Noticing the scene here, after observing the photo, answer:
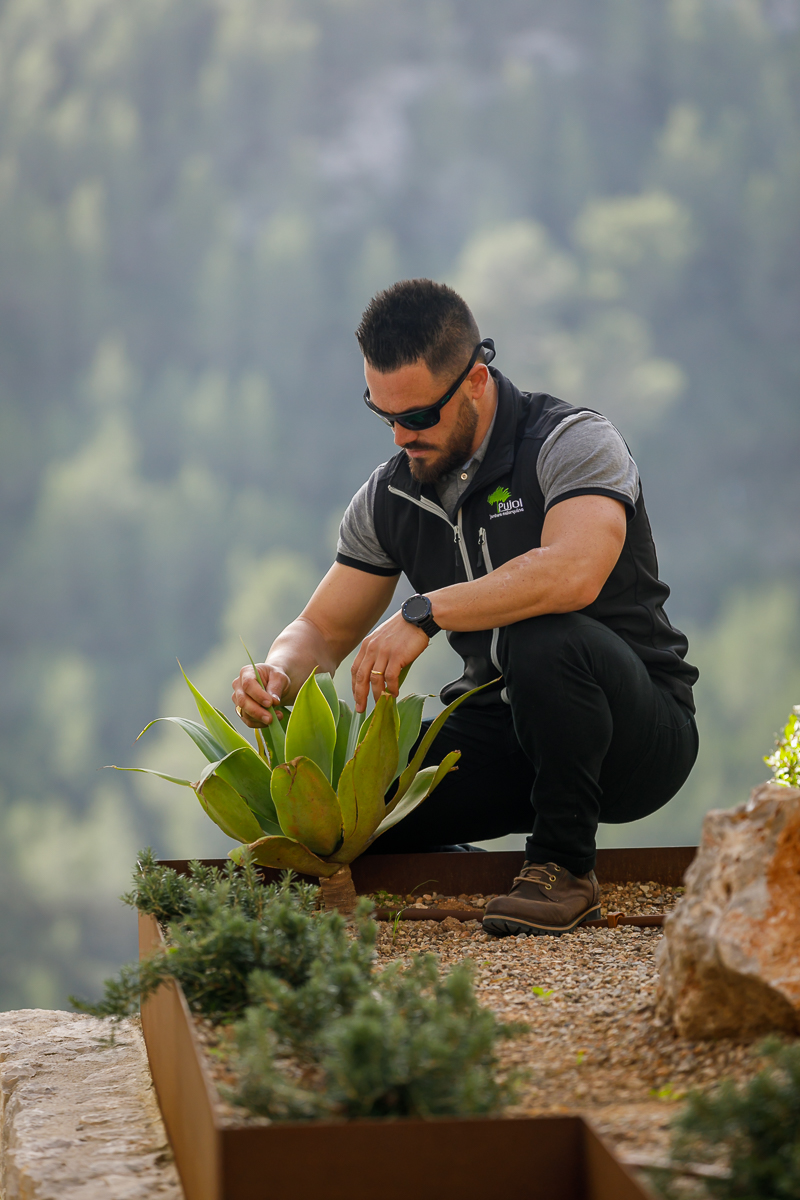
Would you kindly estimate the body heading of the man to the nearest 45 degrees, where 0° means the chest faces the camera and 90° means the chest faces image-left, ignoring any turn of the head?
approximately 45°

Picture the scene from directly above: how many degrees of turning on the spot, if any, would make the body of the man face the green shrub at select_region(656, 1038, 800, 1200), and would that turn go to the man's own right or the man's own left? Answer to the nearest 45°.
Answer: approximately 45° to the man's own left

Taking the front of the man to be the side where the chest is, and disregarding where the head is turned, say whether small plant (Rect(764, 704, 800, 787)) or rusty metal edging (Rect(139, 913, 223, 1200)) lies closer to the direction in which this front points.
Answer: the rusty metal edging

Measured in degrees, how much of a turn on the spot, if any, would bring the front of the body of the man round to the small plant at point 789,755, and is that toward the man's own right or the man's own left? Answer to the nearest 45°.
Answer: approximately 180°

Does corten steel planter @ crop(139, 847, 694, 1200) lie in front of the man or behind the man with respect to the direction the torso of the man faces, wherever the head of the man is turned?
in front

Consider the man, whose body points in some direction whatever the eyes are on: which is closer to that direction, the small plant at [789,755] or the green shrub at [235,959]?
the green shrub
